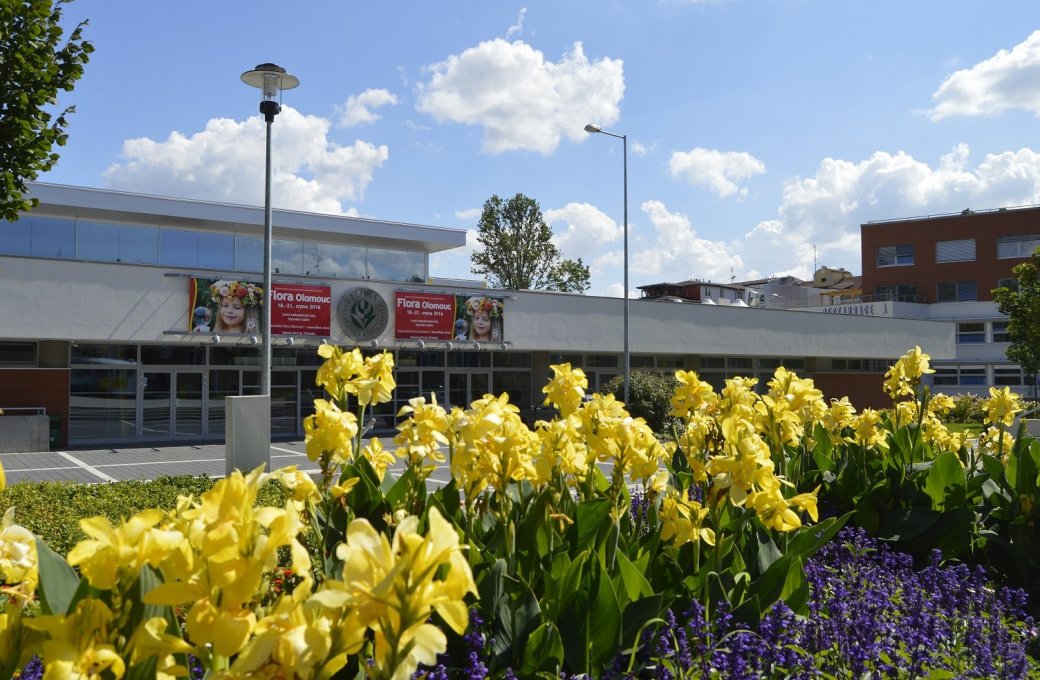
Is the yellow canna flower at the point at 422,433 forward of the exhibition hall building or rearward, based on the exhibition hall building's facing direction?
forward

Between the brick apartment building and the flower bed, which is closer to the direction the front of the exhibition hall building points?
the flower bed

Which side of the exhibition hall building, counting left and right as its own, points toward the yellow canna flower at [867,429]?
front

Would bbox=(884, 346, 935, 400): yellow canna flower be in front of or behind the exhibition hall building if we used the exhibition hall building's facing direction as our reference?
in front

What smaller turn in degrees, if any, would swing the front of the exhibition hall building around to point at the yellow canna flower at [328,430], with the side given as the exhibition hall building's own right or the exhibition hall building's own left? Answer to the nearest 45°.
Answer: approximately 45° to the exhibition hall building's own right

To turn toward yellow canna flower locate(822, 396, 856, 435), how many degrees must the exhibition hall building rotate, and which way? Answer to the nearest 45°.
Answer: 0° — it already faces it

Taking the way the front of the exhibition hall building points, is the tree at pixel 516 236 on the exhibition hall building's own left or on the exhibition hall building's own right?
on the exhibition hall building's own left

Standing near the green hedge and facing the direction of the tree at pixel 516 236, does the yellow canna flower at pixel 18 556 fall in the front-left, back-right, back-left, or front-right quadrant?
back-right

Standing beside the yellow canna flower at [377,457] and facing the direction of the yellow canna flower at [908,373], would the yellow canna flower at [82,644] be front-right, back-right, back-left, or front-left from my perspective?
back-right

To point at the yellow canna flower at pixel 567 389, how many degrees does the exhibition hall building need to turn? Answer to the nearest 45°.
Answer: approximately 45° to its right

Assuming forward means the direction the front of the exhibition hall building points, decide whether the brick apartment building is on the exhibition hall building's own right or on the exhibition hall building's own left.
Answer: on the exhibition hall building's own left
